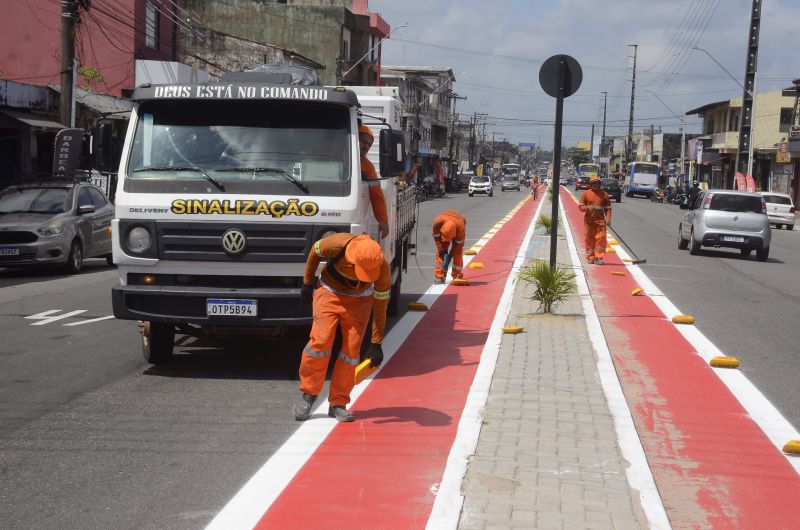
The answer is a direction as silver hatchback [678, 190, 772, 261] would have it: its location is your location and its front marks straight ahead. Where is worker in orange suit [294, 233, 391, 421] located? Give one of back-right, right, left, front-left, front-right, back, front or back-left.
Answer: back

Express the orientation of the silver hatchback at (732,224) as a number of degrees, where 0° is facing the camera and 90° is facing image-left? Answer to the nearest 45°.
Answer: approximately 180°

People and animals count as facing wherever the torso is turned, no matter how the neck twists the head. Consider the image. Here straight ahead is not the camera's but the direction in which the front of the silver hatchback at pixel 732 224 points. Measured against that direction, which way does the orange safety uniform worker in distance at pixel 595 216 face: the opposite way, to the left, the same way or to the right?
the opposite way

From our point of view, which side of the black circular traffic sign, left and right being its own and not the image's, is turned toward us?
back

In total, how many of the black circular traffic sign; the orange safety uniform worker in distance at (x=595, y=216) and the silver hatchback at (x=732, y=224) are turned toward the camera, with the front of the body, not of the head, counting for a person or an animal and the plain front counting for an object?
1

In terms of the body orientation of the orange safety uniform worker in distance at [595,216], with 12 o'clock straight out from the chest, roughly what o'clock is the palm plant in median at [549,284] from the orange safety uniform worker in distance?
The palm plant in median is roughly at 12 o'clock from the orange safety uniform worker in distance.

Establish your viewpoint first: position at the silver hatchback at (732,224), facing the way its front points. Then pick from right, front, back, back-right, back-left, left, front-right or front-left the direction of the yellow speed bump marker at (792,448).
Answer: back

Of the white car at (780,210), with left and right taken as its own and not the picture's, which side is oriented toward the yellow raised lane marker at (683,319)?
back

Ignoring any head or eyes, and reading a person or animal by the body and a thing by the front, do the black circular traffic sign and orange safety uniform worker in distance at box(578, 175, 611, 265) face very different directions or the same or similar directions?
very different directions

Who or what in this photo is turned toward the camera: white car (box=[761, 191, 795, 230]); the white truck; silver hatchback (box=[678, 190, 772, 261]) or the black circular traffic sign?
the white truck

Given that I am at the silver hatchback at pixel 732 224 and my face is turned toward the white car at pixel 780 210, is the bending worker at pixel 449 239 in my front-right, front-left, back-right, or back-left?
back-left
